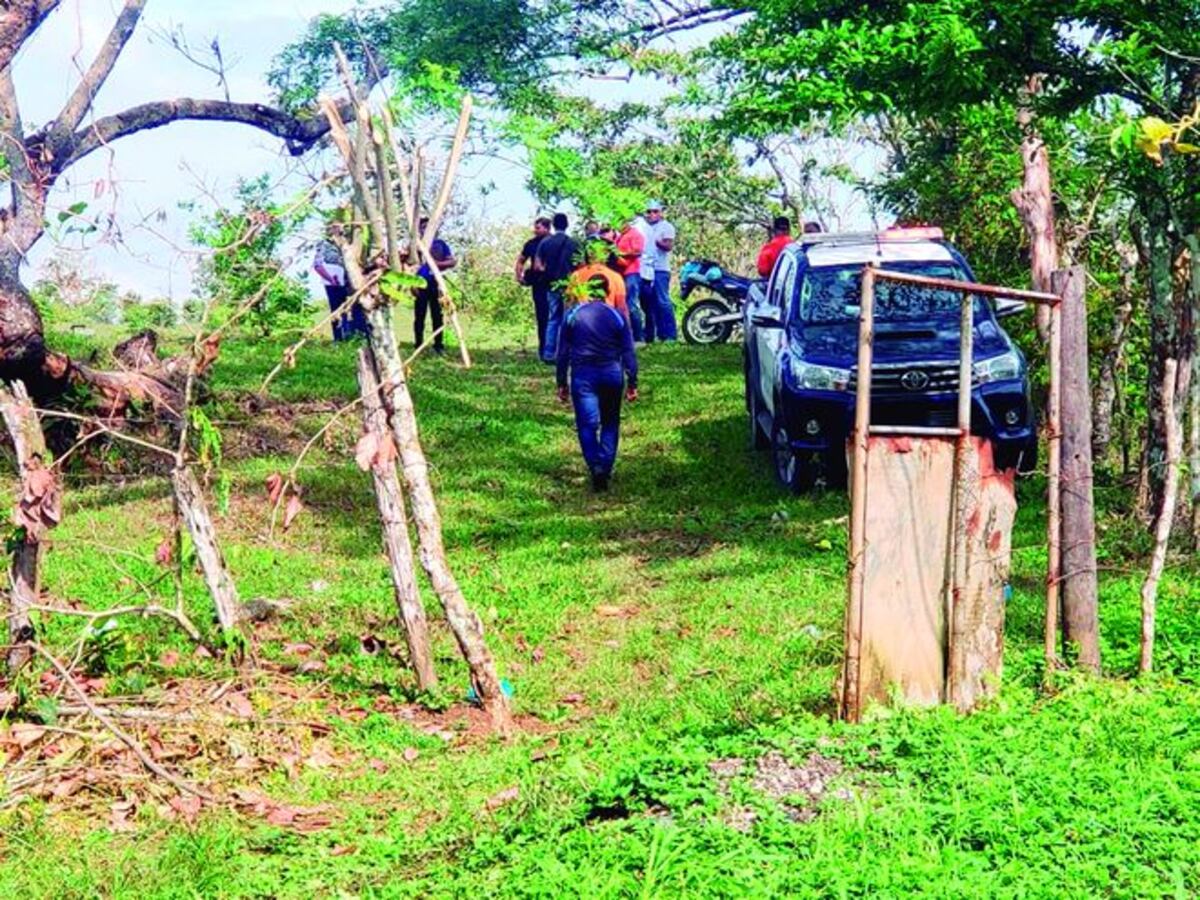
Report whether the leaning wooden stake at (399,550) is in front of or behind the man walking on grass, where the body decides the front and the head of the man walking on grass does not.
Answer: behind

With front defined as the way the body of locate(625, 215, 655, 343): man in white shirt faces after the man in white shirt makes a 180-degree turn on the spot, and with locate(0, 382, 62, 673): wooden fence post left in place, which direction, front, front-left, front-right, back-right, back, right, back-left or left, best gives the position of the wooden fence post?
right

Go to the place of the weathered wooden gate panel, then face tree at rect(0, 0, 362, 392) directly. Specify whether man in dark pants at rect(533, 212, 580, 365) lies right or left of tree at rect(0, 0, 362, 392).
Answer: right

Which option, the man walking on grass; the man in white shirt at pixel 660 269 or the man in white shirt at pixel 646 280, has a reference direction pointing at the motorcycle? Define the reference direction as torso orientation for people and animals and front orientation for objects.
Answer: the man walking on grass

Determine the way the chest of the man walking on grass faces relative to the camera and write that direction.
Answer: away from the camera

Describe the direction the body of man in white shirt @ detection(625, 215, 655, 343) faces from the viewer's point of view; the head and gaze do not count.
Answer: to the viewer's left

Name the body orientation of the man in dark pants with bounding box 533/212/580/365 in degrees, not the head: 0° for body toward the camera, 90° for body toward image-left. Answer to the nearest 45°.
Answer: approximately 180°

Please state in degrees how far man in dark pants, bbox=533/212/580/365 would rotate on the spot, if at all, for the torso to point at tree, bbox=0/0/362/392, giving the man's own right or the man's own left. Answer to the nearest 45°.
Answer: approximately 135° to the man's own left

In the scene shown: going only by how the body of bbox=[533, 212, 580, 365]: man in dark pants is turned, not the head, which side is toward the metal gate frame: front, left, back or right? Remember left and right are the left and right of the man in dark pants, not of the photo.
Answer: back

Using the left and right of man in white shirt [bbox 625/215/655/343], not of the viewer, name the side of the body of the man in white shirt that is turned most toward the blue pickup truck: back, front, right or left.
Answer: left

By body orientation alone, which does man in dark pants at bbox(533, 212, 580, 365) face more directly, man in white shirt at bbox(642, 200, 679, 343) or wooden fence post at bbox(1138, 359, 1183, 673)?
the man in white shirt
